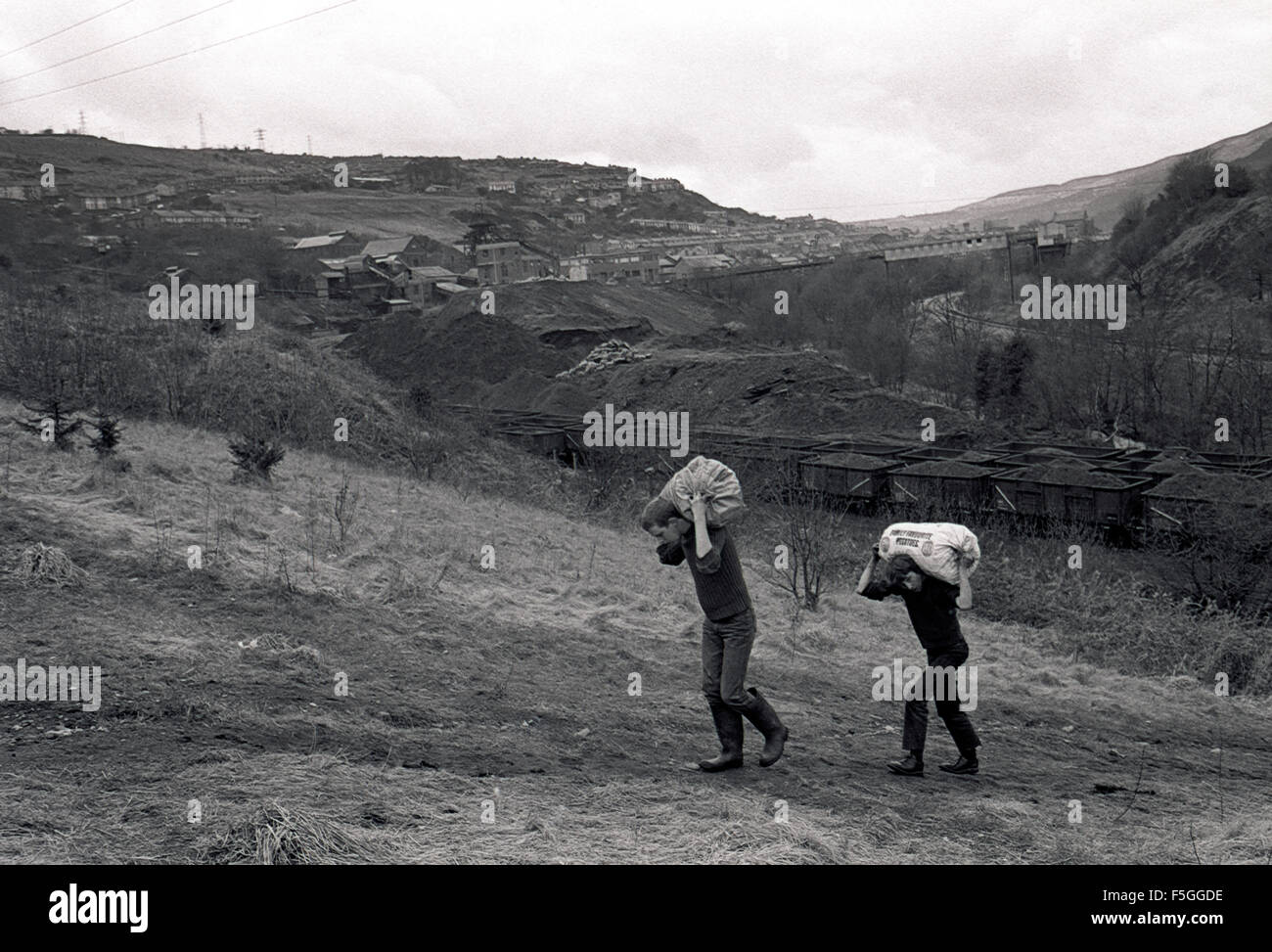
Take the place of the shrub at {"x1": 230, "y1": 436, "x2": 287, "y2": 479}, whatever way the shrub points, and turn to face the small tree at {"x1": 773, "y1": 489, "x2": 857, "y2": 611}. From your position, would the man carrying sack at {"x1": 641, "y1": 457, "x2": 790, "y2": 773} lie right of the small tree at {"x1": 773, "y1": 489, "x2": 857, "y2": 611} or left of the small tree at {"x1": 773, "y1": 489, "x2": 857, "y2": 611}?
right

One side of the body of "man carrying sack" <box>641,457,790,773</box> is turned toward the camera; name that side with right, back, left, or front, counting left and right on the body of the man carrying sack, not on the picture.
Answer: left

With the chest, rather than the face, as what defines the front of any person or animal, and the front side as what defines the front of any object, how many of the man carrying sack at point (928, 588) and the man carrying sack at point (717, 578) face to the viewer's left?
2

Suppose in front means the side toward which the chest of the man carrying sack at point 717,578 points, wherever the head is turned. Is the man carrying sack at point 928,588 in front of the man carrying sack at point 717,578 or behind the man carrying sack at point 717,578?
behind

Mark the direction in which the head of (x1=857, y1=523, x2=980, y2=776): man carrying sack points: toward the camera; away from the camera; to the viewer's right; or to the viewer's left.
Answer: to the viewer's left

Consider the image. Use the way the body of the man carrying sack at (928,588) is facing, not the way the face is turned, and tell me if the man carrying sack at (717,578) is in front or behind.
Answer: in front

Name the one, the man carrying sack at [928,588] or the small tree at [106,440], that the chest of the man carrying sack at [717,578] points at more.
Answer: the small tree

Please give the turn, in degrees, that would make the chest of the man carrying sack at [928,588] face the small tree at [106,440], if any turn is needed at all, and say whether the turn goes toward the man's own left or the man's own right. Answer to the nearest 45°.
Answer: approximately 45° to the man's own right

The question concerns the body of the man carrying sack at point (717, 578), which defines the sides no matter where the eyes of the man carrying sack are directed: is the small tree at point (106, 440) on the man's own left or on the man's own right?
on the man's own right

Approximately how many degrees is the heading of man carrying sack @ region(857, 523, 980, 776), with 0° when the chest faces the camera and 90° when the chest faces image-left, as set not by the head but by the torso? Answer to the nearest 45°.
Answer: approximately 90°

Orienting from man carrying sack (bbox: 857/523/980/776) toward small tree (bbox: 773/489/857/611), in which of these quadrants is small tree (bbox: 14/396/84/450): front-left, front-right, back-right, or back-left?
front-left

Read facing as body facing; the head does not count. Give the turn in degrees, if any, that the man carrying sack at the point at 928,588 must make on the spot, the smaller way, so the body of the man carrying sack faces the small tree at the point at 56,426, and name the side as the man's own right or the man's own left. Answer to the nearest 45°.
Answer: approximately 45° to the man's own right
